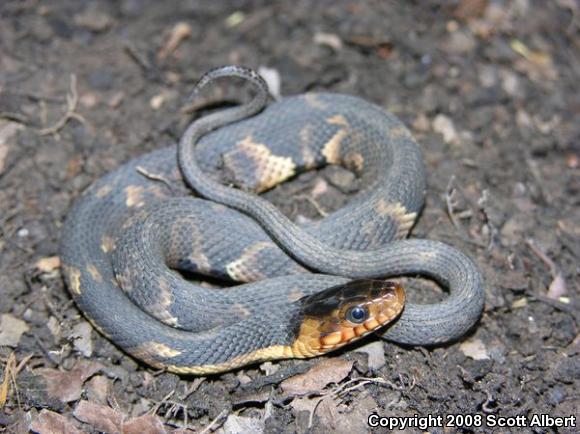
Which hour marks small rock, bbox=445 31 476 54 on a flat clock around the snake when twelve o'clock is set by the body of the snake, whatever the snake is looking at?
The small rock is roughly at 10 o'clock from the snake.

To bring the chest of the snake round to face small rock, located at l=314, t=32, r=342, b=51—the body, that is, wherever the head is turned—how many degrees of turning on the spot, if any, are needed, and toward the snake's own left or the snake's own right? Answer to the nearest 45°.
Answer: approximately 90° to the snake's own left

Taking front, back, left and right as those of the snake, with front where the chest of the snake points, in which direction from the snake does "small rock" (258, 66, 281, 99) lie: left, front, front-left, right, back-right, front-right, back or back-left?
left

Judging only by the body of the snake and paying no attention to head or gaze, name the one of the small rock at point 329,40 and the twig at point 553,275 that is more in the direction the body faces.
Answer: the twig

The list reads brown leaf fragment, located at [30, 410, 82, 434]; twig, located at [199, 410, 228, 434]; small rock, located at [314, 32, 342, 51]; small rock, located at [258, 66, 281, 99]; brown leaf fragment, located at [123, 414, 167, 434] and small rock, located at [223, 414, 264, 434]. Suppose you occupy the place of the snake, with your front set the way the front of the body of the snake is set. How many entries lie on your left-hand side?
2

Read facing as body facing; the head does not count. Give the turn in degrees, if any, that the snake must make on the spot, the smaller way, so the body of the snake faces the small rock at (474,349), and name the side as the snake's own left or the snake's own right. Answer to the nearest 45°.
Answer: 0° — it already faces it

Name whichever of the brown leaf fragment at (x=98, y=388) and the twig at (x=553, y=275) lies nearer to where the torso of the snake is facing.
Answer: the twig

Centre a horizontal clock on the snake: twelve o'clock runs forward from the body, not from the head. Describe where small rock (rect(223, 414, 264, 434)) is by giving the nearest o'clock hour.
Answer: The small rock is roughly at 3 o'clock from the snake.

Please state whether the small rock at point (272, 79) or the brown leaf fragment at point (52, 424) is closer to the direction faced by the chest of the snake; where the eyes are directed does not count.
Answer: the small rock

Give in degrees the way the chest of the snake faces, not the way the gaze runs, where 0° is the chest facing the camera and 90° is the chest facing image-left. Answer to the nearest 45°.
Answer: approximately 270°

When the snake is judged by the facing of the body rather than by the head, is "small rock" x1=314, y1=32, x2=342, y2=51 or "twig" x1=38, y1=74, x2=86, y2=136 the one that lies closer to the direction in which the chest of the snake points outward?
the small rock

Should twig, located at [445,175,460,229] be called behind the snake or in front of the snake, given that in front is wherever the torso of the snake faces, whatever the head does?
in front

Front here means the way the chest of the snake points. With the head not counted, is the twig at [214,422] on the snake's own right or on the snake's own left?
on the snake's own right

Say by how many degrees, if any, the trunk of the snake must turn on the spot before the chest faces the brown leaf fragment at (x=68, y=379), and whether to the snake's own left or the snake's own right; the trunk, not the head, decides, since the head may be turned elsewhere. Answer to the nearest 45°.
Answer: approximately 135° to the snake's own right

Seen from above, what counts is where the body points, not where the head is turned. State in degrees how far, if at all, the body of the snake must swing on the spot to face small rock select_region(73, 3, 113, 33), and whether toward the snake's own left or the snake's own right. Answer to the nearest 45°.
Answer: approximately 135° to the snake's own left

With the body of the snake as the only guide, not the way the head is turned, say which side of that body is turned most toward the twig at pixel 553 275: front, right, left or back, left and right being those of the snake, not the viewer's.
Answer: front

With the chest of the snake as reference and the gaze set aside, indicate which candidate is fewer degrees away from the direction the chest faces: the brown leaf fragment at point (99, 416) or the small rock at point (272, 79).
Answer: the small rock
